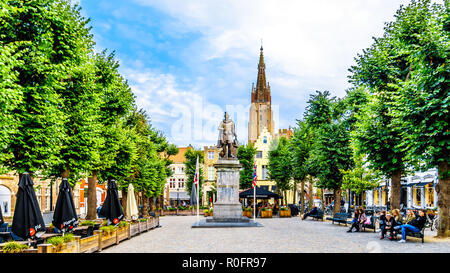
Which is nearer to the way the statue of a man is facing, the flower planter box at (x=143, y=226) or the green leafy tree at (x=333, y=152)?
the flower planter box

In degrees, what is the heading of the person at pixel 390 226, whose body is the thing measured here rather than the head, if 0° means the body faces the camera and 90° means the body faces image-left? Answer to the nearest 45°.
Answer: approximately 45°

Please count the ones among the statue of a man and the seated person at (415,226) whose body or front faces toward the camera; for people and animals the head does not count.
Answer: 1

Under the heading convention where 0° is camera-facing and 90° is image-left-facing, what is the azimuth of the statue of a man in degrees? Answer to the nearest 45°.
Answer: approximately 0°

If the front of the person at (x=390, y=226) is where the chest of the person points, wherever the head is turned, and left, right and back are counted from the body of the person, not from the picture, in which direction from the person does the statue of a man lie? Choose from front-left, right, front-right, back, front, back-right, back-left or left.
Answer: right

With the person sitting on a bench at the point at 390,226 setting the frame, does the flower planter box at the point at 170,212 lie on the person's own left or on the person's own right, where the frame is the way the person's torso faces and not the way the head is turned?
on the person's own right

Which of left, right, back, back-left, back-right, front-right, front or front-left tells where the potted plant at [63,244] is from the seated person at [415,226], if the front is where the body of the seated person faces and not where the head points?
front-left

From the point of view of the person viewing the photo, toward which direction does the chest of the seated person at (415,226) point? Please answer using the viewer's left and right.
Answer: facing to the left of the viewer

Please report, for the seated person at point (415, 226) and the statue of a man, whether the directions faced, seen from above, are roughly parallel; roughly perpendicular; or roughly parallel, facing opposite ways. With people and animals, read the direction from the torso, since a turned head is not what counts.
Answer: roughly perpendicular

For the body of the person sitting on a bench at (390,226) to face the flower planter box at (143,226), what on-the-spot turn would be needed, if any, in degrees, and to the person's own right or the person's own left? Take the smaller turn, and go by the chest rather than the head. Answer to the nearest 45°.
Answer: approximately 45° to the person's own right

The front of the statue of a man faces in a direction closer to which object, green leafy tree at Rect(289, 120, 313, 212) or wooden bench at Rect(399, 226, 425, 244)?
the wooden bench

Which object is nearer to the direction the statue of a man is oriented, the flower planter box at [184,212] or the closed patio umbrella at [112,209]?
the closed patio umbrella
